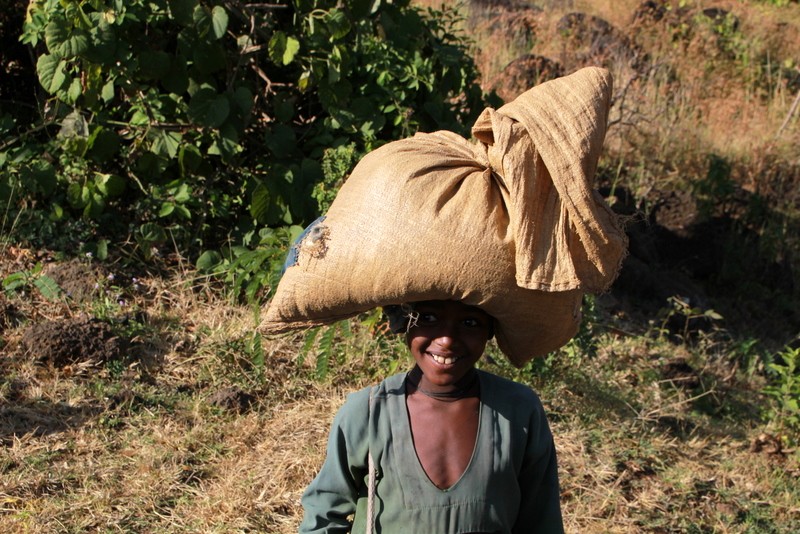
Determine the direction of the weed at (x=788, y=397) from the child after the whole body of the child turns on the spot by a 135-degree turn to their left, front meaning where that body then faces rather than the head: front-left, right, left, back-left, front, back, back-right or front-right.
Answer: front

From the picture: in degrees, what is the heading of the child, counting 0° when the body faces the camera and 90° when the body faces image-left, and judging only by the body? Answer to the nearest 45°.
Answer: approximately 0°
